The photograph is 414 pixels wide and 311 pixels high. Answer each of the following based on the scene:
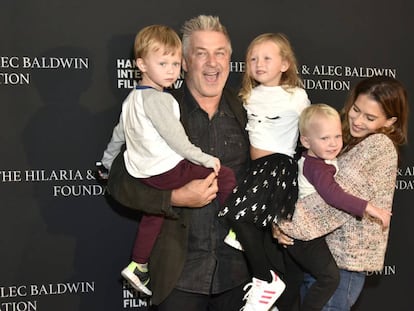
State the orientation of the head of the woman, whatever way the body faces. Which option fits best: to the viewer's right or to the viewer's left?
to the viewer's left

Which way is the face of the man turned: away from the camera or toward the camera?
toward the camera

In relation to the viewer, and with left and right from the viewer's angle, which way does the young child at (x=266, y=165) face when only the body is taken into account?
facing the viewer and to the left of the viewer
